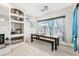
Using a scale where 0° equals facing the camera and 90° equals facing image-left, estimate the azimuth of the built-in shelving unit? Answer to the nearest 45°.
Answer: approximately 315°
